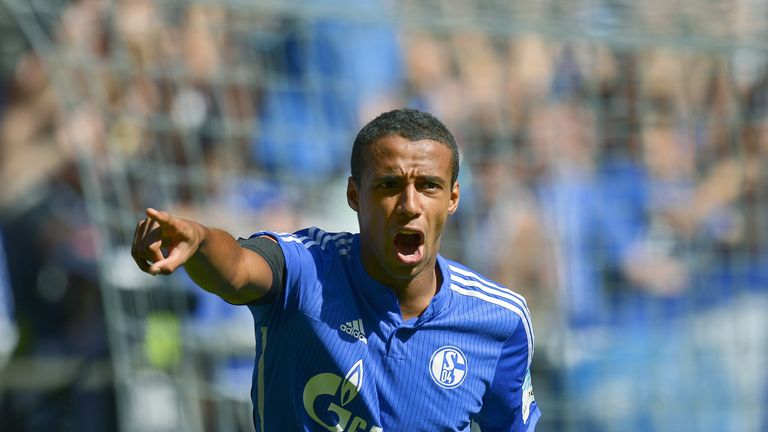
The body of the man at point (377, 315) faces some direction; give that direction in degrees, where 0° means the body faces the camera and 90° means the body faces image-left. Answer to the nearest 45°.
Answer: approximately 0°
